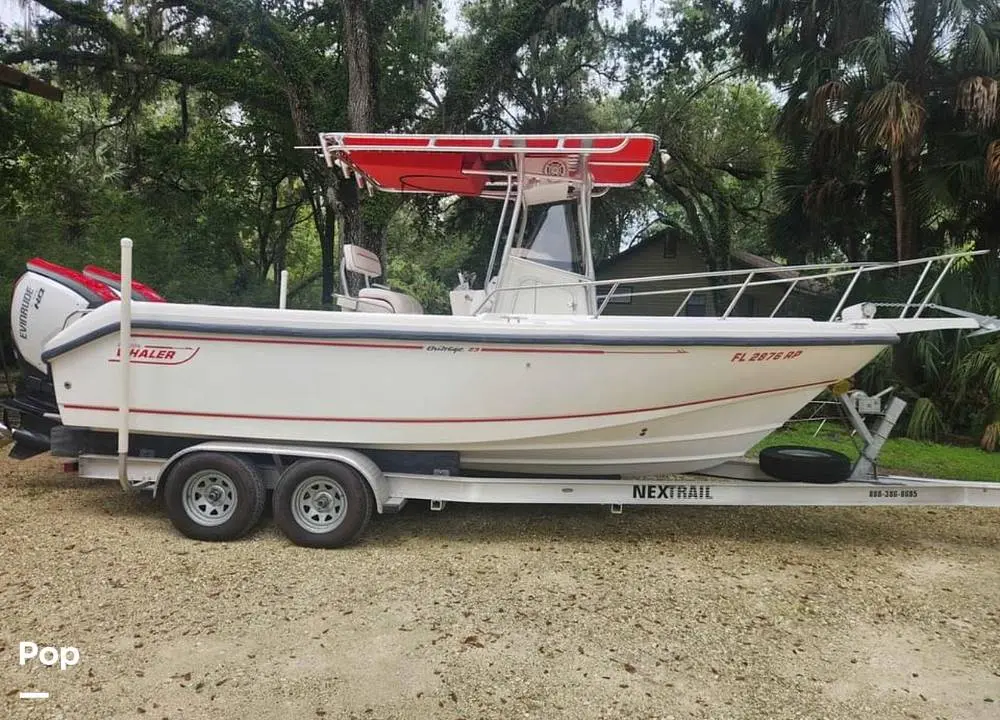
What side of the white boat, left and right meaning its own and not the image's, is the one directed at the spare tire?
front

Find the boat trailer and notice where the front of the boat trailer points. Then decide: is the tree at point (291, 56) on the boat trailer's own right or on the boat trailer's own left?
on the boat trailer's own left

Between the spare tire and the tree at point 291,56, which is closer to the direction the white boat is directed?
the spare tire

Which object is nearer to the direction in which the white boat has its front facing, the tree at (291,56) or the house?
the house

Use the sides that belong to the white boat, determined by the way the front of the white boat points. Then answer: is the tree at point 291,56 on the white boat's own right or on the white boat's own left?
on the white boat's own left

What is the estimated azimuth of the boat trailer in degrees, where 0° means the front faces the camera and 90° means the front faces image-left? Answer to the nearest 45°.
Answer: approximately 270°

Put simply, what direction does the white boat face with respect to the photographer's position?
facing to the right of the viewer

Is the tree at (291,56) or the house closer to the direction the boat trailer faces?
the house
